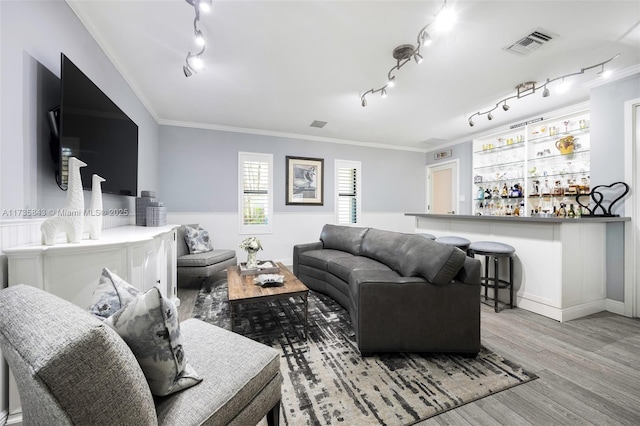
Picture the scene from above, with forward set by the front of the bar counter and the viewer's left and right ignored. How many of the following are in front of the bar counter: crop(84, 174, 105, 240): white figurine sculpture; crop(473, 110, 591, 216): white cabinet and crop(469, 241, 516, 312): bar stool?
2

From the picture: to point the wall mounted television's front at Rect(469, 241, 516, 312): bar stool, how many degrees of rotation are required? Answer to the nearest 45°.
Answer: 0° — it already faces it

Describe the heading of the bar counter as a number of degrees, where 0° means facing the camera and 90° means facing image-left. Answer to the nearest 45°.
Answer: approximately 45°

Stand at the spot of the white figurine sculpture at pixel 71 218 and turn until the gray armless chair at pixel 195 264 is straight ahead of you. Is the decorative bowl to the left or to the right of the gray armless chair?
right

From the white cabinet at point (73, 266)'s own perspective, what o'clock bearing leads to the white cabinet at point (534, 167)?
the white cabinet at point (534, 167) is roughly at 11 o'clock from the white cabinet at point (73, 266).

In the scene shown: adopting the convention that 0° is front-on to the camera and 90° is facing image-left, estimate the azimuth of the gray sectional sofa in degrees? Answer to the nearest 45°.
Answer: approximately 45°
